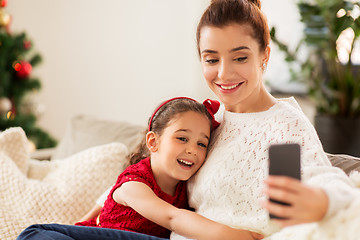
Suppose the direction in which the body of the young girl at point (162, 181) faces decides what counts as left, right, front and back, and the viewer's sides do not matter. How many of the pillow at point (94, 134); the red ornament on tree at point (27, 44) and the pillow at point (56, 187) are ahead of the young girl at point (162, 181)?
0

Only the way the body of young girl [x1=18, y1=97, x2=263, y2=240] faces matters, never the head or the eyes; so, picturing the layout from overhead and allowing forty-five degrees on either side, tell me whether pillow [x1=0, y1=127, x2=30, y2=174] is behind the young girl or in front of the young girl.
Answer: behind

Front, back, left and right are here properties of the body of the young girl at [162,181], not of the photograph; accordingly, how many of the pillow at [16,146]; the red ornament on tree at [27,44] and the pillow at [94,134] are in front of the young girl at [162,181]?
0

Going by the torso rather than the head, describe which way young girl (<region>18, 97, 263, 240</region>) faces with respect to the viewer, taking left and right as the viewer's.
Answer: facing the viewer and to the right of the viewer

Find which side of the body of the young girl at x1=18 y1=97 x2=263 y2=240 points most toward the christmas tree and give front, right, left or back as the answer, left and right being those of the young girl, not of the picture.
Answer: back

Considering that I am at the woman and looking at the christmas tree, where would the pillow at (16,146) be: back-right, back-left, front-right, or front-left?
front-left

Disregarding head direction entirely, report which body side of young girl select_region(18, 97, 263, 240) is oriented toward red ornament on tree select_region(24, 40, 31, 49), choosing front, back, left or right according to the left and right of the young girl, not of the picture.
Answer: back

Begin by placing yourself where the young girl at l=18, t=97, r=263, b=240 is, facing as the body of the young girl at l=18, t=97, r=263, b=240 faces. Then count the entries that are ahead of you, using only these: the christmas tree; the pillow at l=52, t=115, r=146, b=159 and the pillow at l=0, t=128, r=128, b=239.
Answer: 0

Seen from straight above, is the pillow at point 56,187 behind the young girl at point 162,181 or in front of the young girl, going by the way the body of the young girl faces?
behind

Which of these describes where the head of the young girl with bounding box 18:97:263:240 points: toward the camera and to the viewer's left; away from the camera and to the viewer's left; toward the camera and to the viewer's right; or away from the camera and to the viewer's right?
toward the camera and to the viewer's right
